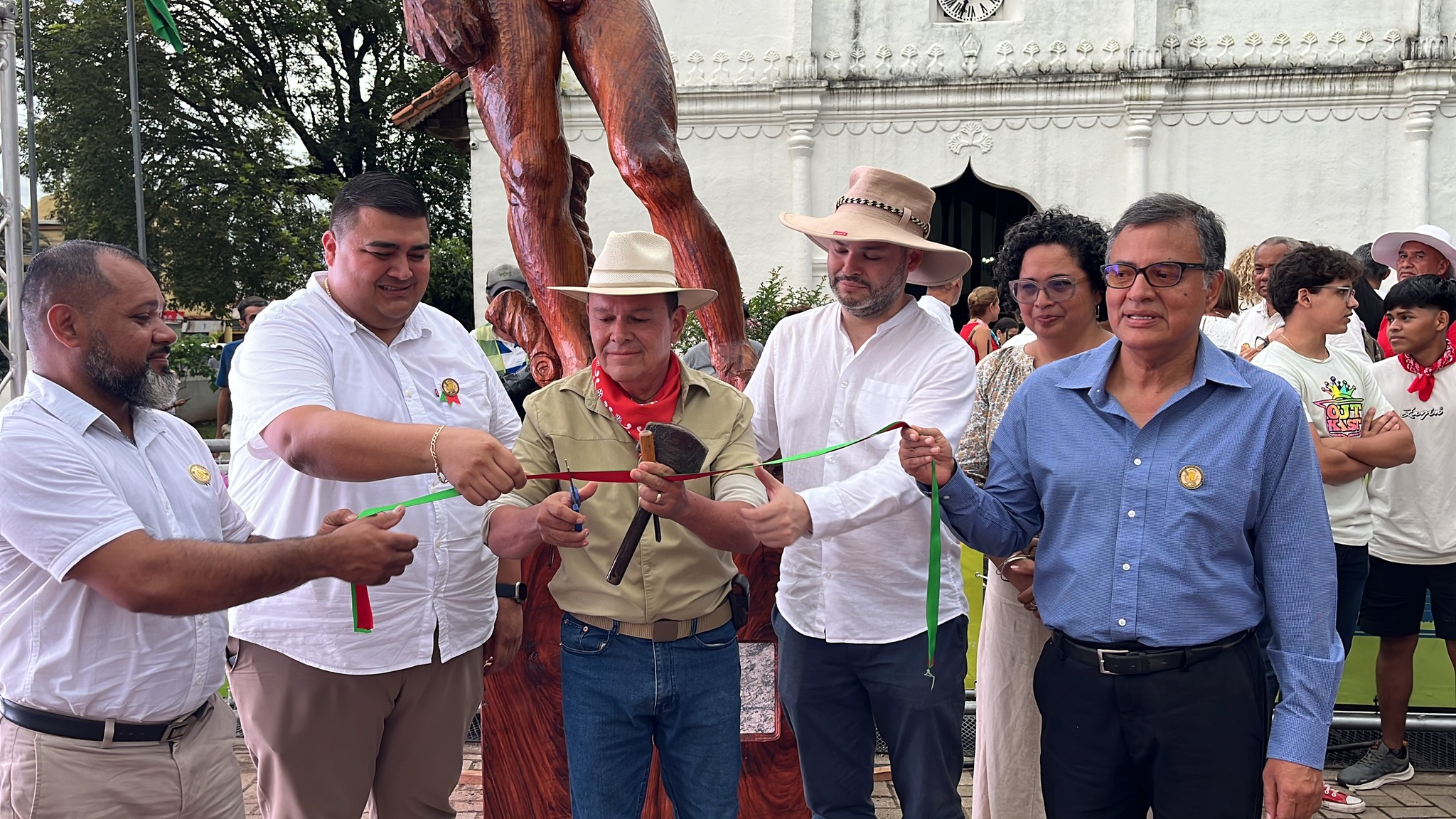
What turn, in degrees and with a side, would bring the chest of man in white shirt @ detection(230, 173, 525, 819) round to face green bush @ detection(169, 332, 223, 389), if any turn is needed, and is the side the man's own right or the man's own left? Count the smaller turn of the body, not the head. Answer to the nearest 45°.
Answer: approximately 135° to the man's own left

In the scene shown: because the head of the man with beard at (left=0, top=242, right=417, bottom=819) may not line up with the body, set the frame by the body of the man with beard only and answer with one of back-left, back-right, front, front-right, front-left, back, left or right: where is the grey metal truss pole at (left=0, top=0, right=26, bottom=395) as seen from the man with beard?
back-left

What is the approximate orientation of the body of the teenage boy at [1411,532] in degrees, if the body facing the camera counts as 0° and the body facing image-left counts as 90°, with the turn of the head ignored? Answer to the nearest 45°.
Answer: approximately 45°

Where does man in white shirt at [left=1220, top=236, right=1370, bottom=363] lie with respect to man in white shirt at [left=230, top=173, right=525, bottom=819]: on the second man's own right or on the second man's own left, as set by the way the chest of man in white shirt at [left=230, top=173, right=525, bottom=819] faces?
on the second man's own left

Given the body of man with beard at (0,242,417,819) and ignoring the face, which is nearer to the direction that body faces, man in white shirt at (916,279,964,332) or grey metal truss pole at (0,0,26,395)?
the man in white shirt

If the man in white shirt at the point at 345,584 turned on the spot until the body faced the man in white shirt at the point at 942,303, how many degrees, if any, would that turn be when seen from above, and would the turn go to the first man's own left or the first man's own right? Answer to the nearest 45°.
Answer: approximately 90° to the first man's own left
